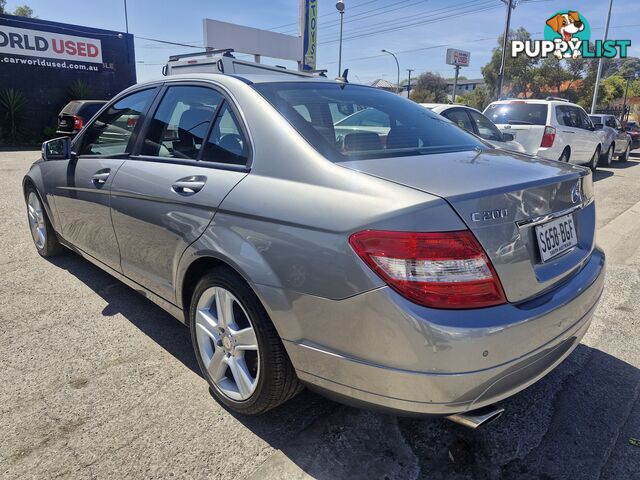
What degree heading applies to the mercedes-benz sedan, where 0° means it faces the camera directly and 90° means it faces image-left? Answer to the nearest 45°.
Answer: approximately 135°

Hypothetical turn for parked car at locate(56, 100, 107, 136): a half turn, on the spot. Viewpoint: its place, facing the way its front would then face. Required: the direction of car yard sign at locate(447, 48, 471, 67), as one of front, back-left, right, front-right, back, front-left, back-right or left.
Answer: back

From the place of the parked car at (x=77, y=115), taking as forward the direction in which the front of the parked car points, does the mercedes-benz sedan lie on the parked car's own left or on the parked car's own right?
on the parked car's own right

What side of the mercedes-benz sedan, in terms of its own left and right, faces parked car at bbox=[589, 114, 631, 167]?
right

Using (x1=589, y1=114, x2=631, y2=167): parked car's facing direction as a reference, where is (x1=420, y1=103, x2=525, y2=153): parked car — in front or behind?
behind

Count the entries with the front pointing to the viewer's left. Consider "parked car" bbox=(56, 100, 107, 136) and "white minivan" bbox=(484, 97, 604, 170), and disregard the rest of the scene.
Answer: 0

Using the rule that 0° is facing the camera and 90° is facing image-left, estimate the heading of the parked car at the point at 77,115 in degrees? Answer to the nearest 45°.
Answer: approximately 225°

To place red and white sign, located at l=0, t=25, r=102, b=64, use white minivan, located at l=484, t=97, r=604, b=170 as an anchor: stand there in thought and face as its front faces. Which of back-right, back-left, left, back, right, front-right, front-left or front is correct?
back-left

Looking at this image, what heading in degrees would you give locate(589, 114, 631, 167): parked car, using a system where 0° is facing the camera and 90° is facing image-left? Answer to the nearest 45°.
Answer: approximately 225°

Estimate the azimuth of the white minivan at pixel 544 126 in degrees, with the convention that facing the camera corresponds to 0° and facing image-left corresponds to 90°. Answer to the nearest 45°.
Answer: approximately 225°

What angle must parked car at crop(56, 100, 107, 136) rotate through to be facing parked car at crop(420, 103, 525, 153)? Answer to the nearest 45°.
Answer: approximately 90° to its right

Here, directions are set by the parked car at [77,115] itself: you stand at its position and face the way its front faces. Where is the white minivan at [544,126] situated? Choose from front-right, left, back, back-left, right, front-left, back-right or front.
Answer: right
